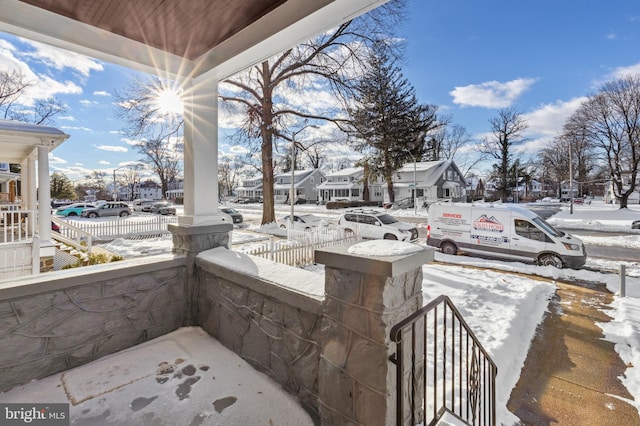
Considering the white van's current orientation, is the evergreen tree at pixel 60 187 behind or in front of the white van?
behind

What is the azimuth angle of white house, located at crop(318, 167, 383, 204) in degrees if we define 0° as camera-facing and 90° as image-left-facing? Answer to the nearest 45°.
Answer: approximately 45°

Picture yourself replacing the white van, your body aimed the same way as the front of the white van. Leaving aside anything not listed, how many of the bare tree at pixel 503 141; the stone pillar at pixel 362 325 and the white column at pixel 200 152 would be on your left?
1

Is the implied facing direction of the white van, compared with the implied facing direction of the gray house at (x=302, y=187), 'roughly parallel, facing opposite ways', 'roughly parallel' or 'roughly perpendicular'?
roughly perpendicular

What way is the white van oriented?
to the viewer's right

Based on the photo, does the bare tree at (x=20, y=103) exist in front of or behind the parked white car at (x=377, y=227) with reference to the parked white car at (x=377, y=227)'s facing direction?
behind

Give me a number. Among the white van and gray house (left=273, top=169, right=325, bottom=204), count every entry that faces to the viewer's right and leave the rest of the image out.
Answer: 1

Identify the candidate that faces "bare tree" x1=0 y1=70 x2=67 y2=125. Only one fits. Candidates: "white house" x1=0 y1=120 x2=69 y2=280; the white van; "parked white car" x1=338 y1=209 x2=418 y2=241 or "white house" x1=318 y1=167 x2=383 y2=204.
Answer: "white house" x1=318 y1=167 x2=383 y2=204

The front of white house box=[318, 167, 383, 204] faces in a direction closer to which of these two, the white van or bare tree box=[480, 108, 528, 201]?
the white van

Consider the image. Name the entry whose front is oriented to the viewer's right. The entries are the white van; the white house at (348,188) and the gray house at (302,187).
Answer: the white van

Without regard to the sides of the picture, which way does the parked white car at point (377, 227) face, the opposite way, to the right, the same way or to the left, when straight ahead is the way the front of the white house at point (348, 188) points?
to the left

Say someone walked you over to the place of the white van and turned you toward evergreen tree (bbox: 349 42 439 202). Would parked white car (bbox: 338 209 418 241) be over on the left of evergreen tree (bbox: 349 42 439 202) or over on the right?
left

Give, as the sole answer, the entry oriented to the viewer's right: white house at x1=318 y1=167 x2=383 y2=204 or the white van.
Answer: the white van
